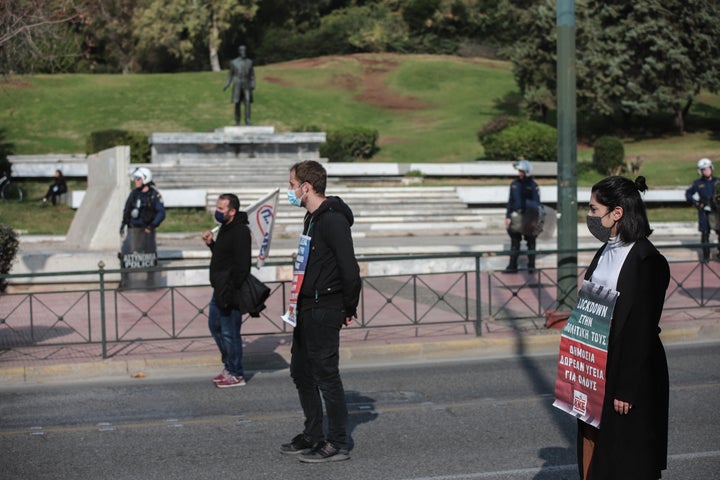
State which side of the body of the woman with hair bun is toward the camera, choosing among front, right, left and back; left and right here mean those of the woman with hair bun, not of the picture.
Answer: left

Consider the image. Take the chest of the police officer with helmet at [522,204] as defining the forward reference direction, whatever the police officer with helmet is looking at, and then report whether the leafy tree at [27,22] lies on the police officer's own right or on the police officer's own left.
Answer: on the police officer's own right

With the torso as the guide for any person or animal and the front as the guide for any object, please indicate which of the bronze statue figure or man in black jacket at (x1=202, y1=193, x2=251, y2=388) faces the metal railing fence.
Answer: the bronze statue figure

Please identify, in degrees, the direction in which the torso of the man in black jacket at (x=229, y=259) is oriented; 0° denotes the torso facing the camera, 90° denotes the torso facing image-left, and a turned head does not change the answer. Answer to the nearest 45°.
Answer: approximately 90°

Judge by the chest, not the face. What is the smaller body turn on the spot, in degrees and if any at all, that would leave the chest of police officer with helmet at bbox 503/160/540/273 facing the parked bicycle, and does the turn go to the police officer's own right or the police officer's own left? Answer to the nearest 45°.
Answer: approximately 90° to the police officer's own right
